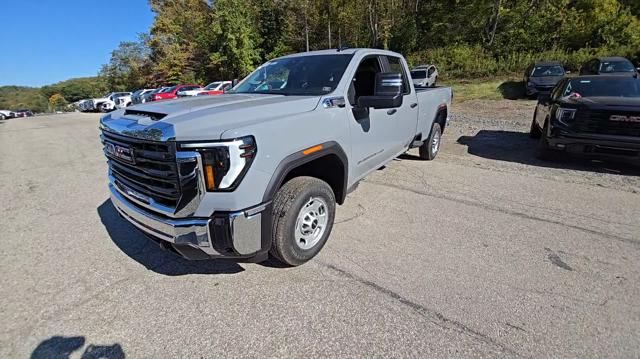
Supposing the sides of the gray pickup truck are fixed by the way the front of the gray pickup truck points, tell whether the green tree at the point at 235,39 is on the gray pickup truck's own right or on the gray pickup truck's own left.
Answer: on the gray pickup truck's own right

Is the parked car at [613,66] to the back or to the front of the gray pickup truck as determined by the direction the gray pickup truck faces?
to the back

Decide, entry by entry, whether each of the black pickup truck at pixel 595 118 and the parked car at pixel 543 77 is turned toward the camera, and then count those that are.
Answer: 2

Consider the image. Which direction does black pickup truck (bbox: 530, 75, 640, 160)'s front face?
toward the camera

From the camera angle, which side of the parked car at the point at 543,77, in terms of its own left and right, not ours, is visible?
front

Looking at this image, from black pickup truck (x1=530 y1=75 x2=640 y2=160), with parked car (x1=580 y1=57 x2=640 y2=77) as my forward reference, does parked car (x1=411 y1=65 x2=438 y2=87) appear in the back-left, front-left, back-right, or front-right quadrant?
front-left

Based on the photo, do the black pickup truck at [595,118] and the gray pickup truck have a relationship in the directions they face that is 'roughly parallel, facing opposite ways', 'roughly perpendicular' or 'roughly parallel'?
roughly parallel

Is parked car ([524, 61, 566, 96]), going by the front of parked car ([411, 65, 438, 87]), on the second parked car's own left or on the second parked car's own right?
on the second parked car's own left

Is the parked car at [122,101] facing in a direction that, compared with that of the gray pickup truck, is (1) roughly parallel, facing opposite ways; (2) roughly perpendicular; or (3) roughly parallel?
roughly parallel

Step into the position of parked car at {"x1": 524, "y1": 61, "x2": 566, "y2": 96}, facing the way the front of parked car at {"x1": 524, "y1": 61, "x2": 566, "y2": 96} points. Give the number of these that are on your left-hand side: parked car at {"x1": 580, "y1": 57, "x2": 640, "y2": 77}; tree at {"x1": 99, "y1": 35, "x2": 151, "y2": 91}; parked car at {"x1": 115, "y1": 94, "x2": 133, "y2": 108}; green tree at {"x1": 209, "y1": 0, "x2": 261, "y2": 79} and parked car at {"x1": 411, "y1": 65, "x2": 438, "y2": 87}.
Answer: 1

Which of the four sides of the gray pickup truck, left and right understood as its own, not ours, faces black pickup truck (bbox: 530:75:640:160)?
back

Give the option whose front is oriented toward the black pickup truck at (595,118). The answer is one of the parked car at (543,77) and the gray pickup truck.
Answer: the parked car
